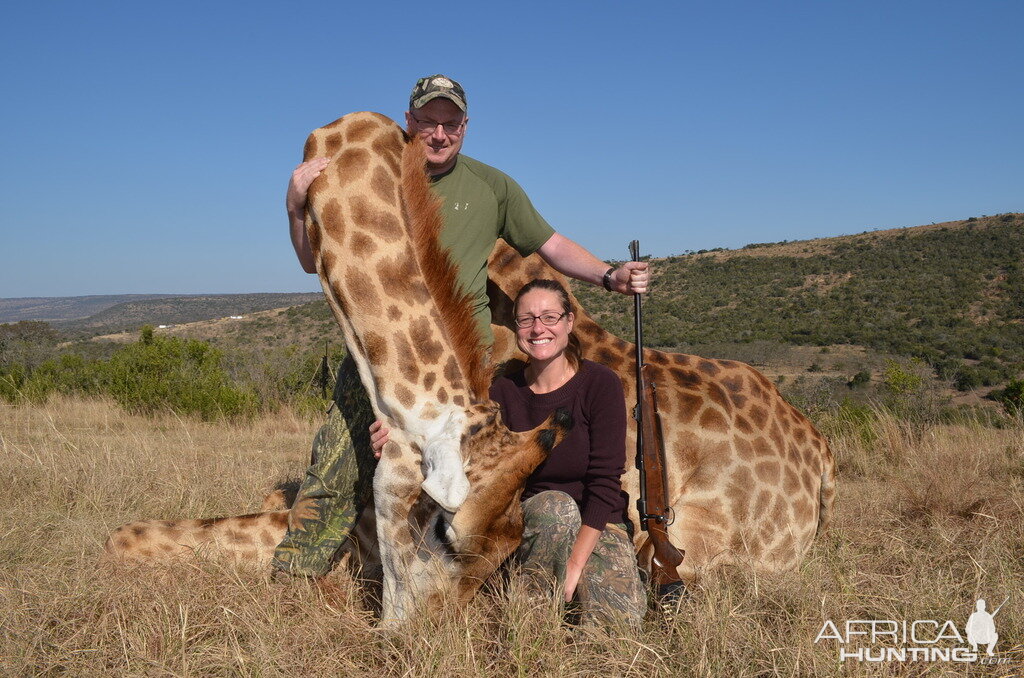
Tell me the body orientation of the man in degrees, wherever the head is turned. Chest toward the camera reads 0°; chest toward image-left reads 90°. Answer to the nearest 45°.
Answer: approximately 0°

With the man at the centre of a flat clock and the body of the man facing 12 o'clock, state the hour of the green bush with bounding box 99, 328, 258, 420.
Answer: The green bush is roughly at 5 o'clock from the man.
